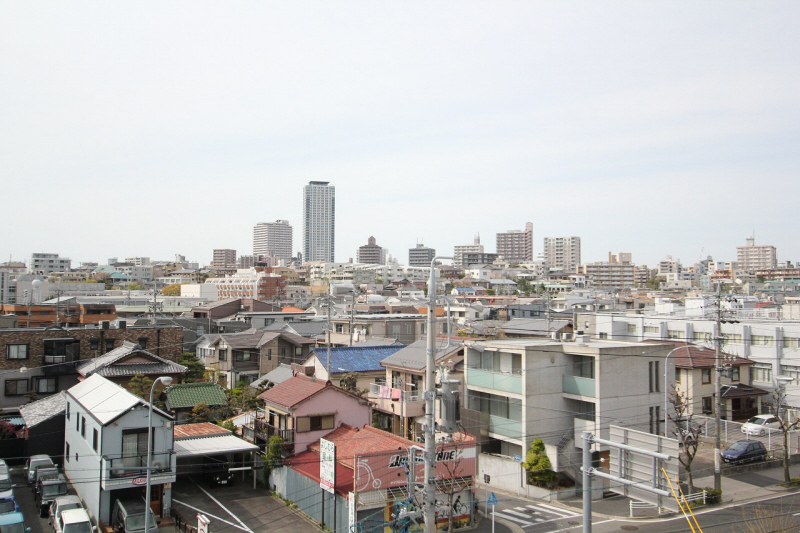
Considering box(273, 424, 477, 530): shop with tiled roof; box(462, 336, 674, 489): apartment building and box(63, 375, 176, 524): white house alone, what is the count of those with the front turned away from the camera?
0

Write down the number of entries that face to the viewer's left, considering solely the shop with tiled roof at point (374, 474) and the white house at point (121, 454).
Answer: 0

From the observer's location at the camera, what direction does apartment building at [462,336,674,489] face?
facing the viewer and to the left of the viewer

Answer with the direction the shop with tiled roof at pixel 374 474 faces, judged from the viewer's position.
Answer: facing the viewer and to the right of the viewer

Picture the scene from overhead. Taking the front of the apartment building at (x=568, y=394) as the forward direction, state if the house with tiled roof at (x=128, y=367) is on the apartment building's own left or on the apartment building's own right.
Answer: on the apartment building's own right

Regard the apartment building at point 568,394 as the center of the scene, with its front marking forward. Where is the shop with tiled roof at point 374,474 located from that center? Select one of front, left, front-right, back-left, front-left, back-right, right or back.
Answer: front

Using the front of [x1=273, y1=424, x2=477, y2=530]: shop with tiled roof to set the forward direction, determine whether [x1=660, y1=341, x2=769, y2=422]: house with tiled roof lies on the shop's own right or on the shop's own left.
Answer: on the shop's own left

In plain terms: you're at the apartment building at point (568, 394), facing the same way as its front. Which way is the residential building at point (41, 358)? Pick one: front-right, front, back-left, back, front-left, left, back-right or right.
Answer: front-right

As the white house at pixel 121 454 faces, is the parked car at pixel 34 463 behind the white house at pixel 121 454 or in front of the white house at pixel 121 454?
behind

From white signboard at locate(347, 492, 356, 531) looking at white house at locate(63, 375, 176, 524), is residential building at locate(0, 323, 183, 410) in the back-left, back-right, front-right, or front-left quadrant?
front-right

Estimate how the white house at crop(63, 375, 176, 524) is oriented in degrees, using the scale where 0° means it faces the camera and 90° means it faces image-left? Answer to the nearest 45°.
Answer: approximately 315°

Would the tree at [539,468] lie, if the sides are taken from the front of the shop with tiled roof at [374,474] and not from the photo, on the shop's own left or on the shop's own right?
on the shop's own left

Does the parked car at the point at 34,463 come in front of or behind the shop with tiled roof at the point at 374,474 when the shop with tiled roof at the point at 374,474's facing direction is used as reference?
behind

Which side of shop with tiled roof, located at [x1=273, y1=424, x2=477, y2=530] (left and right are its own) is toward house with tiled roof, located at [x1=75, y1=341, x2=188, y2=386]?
back

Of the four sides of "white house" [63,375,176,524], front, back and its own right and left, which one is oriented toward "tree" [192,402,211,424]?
left
